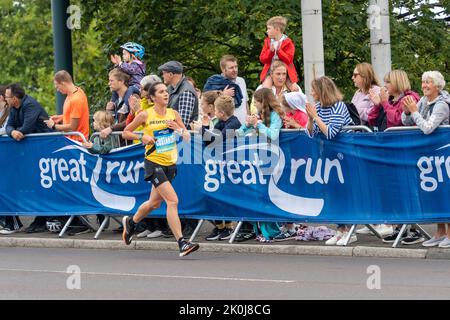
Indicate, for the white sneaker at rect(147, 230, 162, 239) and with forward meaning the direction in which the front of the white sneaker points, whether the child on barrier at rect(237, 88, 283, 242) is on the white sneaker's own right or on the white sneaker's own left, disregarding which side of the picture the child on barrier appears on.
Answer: on the white sneaker's own left

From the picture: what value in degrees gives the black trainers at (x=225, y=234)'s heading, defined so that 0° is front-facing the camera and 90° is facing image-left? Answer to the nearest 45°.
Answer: approximately 45°

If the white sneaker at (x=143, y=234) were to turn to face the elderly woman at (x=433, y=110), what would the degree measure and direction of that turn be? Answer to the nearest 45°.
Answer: approximately 90° to its left

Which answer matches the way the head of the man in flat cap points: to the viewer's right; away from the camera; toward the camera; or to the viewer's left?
to the viewer's left
